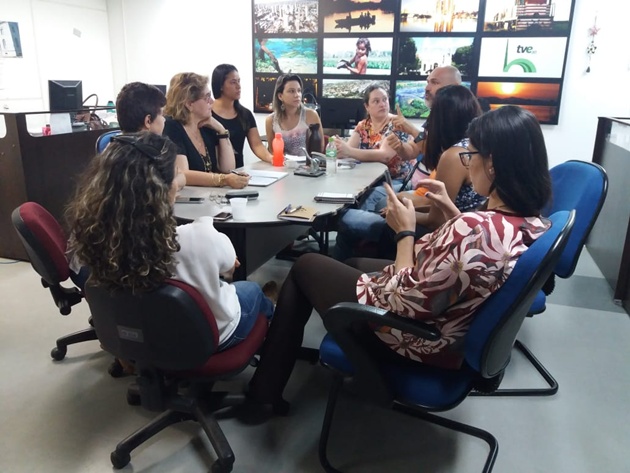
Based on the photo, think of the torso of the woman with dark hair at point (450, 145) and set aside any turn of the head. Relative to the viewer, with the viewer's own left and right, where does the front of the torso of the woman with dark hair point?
facing to the left of the viewer

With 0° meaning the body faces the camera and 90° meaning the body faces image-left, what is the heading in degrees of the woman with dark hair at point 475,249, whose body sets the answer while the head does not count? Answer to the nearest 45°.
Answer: approximately 90°

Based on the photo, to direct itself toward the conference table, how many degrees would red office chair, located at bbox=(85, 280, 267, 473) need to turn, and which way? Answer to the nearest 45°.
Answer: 0° — it already faces it

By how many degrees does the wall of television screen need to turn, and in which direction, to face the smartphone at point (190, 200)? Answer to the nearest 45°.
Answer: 0° — it already faces it

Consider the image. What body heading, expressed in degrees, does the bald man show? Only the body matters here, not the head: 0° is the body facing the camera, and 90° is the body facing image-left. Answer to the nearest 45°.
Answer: approximately 90°

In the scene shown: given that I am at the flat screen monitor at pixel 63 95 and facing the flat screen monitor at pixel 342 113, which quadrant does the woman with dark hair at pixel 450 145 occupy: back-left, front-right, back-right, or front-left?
front-right

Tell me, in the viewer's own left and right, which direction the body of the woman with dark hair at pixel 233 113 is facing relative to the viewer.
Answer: facing the viewer and to the right of the viewer

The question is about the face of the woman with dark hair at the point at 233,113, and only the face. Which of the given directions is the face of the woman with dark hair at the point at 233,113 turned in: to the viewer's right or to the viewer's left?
to the viewer's right

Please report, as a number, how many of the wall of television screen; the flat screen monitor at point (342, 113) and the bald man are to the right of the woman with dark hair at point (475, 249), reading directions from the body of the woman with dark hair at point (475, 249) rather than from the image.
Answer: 3

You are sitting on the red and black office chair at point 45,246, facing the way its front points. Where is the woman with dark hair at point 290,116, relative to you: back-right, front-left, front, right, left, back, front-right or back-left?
front-left

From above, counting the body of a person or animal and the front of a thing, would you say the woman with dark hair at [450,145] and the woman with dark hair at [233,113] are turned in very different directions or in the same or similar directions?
very different directions

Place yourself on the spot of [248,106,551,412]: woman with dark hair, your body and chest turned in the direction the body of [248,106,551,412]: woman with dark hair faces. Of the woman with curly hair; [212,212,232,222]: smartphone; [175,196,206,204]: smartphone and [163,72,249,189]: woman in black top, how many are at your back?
0

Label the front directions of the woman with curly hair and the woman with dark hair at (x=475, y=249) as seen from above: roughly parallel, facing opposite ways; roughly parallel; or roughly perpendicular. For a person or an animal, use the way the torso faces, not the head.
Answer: roughly perpendicular

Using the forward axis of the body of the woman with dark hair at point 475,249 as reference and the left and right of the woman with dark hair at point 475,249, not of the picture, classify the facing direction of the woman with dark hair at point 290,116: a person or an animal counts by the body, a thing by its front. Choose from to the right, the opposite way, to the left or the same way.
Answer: to the left

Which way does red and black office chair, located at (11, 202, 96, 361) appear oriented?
to the viewer's right

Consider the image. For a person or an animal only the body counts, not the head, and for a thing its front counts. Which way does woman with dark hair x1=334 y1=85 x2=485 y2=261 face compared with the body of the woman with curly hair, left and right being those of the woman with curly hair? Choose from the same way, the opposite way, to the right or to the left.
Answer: to the left

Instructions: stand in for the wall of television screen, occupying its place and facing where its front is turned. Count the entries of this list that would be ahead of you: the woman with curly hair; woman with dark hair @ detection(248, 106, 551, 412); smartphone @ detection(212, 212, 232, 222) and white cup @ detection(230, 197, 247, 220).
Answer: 4

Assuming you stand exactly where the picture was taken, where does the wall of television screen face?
facing the viewer

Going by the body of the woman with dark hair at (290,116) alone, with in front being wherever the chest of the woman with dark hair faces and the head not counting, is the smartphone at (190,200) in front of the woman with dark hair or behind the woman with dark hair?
in front

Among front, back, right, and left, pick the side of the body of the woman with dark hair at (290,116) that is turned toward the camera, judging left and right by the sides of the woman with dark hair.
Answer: front

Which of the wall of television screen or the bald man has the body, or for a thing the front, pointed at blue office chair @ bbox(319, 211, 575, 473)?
the wall of television screen
